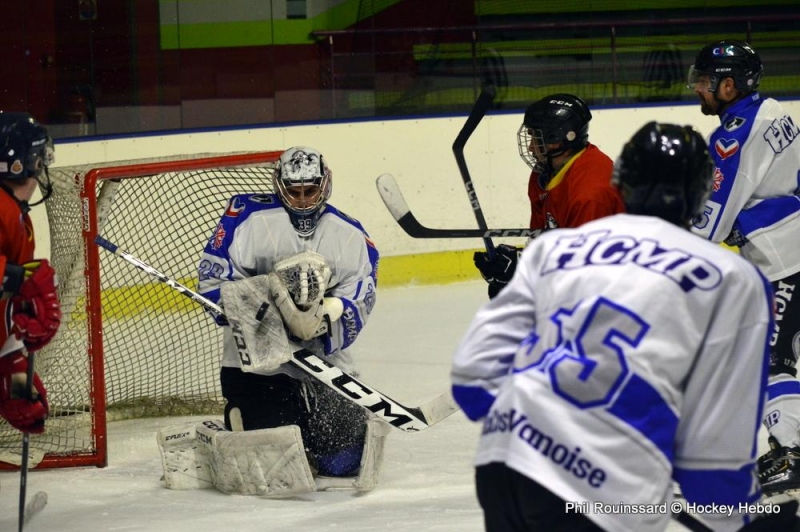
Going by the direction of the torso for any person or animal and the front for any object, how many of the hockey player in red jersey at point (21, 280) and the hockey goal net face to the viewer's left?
0

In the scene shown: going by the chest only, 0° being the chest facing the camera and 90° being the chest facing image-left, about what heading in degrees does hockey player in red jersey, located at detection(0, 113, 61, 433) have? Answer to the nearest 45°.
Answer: approximately 270°

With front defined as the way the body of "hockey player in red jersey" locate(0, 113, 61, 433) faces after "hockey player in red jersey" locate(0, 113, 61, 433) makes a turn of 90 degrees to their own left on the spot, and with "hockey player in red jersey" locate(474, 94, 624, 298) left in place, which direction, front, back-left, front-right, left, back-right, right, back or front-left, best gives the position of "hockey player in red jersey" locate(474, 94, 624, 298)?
right

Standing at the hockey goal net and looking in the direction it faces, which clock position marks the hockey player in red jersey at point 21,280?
The hockey player in red jersey is roughly at 2 o'clock from the hockey goal net.

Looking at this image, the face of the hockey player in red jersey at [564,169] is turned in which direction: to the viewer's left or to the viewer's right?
to the viewer's left
